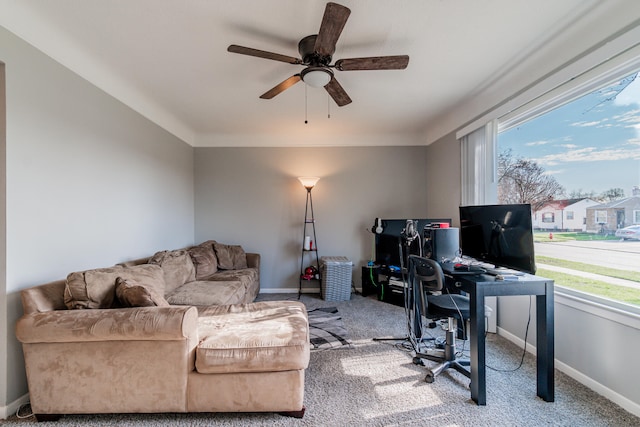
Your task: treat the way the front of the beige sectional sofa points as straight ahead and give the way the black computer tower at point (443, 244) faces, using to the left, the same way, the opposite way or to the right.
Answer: the opposite way

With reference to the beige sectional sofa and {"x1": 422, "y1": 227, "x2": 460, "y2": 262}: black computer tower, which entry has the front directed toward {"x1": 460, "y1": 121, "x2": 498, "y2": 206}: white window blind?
the beige sectional sofa

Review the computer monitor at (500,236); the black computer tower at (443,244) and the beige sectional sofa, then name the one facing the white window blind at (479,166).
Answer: the beige sectional sofa

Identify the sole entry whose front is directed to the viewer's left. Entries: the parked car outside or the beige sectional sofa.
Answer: the parked car outside

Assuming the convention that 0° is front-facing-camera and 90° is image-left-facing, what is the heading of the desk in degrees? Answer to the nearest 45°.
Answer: approximately 90°

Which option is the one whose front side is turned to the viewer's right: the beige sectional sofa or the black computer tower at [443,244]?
the beige sectional sofa

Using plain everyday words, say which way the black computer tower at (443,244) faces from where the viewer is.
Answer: facing the viewer and to the left of the viewer

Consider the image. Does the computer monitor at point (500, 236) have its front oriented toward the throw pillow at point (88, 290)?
yes

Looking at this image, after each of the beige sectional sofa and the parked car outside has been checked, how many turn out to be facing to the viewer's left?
1

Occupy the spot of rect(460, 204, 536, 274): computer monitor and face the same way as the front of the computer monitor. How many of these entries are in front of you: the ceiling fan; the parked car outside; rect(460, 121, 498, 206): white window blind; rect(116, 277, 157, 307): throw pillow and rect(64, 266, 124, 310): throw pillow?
3

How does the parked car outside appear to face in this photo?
to the viewer's left

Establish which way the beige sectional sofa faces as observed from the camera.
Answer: facing to the right of the viewer

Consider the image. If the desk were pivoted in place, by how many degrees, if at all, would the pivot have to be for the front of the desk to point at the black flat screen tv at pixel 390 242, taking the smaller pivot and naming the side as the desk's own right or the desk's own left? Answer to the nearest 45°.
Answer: approximately 45° to the desk's own right

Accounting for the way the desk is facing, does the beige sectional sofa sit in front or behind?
in front
